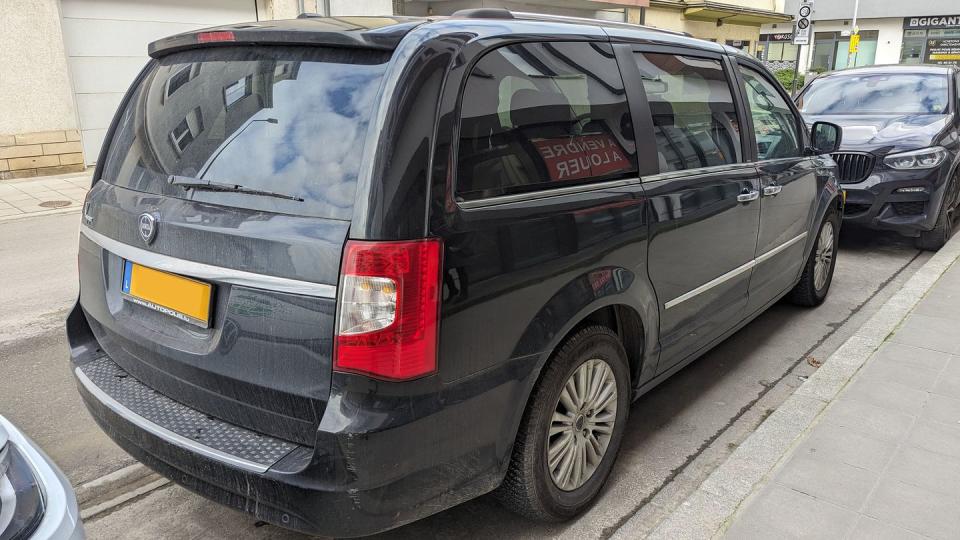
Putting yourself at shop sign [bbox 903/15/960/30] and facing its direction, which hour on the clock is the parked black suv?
The parked black suv is roughly at 12 o'clock from the shop sign.

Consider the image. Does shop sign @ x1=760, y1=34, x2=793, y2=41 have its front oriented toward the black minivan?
yes

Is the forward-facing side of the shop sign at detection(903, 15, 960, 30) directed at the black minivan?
yes

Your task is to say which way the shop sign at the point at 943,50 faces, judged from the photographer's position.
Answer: facing the viewer

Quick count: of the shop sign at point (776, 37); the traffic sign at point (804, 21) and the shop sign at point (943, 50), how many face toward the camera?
3

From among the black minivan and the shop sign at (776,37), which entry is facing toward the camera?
the shop sign

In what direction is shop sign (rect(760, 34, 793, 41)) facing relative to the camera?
toward the camera

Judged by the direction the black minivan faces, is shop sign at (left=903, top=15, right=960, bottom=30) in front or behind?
in front

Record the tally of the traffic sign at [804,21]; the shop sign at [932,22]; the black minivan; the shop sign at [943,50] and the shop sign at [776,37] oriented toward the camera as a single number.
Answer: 4

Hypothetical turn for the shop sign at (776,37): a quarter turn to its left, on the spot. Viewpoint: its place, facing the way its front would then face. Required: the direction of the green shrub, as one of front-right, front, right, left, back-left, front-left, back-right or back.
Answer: right

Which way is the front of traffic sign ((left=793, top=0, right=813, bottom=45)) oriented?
toward the camera

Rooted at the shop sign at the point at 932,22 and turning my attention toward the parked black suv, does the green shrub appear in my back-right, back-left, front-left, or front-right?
front-right

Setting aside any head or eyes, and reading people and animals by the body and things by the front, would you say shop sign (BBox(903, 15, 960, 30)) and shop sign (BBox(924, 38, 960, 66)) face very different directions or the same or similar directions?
same or similar directions

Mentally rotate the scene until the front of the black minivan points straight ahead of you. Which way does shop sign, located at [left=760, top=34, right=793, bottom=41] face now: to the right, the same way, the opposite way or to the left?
the opposite way

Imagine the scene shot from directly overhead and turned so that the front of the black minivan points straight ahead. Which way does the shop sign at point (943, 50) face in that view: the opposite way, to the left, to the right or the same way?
the opposite way
